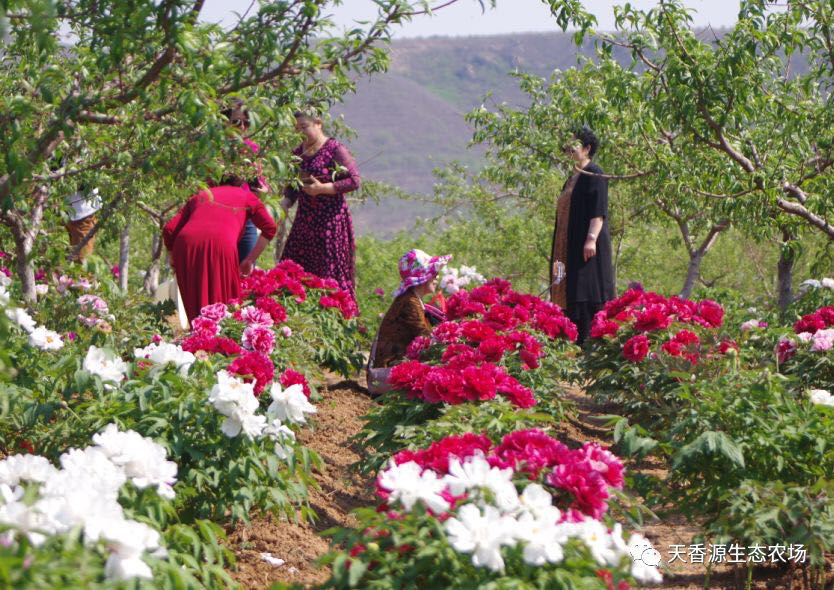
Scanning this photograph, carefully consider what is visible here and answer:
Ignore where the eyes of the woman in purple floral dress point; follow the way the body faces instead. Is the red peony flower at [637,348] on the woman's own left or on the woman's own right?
on the woman's own left

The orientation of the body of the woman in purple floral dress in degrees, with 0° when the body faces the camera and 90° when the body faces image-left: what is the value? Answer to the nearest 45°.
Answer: approximately 45°

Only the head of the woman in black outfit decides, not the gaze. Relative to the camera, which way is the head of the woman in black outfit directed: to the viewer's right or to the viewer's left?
to the viewer's left

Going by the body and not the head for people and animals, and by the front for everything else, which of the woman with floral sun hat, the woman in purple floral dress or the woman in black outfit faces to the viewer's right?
the woman with floral sun hat

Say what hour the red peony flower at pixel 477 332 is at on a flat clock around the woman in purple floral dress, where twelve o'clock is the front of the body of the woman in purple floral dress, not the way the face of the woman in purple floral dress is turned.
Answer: The red peony flower is roughly at 10 o'clock from the woman in purple floral dress.

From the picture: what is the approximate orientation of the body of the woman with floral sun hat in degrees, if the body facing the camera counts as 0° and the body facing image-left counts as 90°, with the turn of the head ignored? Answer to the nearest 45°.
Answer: approximately 270°

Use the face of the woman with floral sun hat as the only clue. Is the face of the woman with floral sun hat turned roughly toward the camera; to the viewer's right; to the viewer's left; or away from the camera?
to the viewer's right

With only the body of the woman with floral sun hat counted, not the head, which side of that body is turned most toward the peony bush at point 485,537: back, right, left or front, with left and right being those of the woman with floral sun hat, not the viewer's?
right
